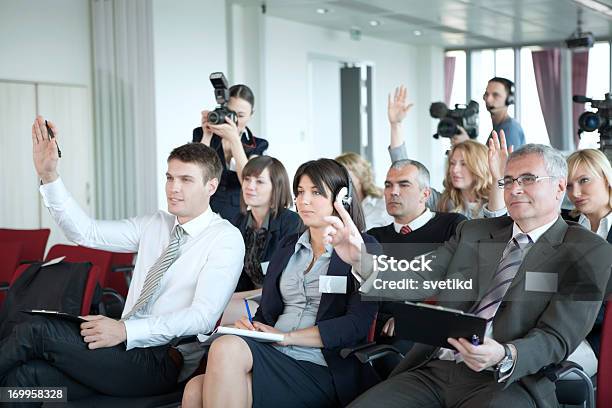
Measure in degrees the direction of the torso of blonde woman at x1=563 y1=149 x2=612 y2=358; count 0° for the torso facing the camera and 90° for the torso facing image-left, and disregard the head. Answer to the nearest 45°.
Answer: approximately 45°

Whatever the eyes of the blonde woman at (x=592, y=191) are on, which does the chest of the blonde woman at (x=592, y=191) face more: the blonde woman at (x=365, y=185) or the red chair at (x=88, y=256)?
the red chair

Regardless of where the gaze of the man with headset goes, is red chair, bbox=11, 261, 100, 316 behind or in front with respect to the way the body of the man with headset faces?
in front

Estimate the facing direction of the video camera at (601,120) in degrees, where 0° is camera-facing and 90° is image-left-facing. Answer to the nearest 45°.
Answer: approximately 45°

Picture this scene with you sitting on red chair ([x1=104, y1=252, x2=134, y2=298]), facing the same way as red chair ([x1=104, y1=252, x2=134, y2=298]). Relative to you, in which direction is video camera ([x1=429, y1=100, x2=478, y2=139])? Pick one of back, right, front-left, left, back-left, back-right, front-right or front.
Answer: back-left

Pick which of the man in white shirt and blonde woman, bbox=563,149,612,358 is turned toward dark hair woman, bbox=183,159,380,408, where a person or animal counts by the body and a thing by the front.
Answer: the blonde woman

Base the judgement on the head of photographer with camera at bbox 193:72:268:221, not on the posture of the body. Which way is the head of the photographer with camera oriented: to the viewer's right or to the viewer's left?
to the viewer's left

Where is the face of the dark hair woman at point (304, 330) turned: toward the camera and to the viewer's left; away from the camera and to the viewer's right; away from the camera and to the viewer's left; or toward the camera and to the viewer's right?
toward the camera and to the viewer's left
